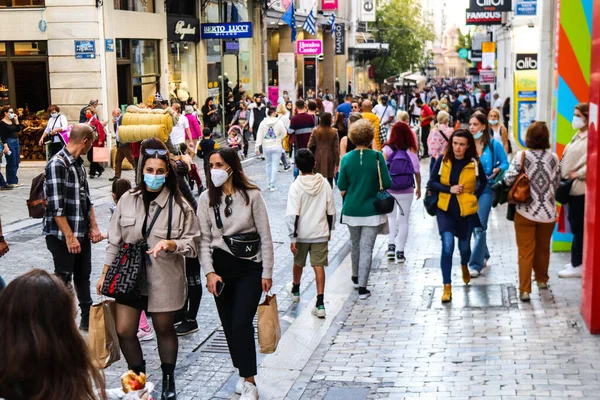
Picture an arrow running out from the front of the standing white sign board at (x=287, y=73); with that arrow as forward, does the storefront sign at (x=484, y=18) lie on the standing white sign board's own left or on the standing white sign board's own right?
on the standing white sign board's own left

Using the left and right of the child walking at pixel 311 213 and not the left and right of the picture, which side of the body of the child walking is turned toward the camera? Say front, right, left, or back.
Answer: back

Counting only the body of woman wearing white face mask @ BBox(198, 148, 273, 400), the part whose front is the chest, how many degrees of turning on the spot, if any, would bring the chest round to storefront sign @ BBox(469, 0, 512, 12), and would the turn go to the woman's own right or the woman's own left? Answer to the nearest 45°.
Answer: approximately 180°

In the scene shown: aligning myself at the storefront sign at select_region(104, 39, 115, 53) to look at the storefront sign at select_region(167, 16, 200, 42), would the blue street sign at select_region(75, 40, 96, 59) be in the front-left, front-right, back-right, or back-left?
back-left

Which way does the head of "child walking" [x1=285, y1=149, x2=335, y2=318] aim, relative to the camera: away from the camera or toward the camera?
away from the camera

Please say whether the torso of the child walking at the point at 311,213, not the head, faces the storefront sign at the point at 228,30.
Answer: yes

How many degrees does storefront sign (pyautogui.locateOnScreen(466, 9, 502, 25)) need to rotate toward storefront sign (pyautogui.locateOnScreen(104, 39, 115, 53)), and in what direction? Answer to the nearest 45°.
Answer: approximately 45° to its right
